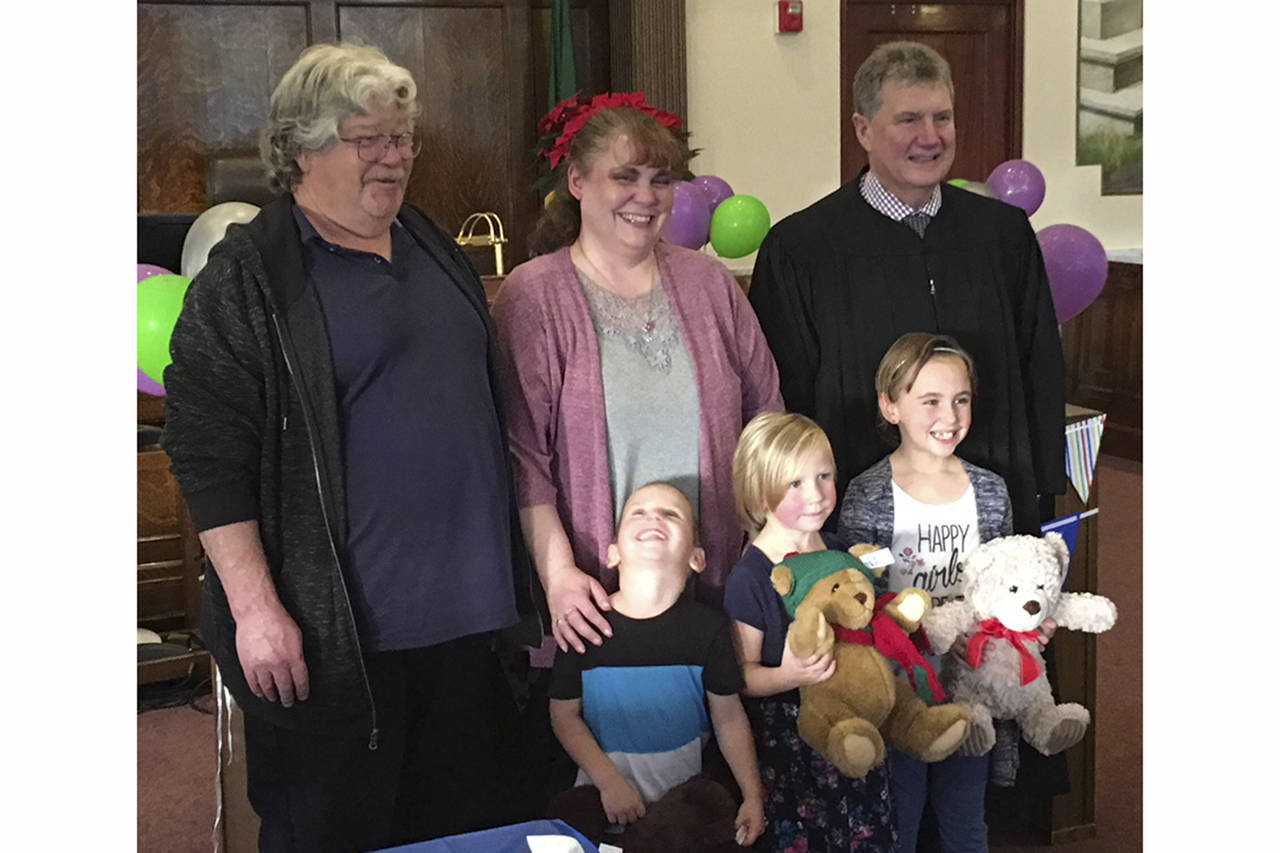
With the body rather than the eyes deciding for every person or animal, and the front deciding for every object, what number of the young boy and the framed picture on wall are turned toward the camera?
2

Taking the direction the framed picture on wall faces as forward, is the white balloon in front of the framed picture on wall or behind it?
in front

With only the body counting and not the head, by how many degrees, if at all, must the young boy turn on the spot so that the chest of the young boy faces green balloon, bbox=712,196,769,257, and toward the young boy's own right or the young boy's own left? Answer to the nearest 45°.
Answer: approximately 180°

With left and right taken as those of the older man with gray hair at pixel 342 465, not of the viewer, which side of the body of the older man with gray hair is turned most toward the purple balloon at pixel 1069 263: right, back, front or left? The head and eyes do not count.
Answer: left

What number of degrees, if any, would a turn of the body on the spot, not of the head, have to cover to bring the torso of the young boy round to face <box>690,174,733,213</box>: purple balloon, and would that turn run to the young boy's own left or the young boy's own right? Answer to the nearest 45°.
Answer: approximately 180°

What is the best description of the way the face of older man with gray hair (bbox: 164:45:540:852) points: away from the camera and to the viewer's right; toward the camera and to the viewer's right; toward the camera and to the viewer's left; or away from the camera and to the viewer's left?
toward the camera and to the viewer's right

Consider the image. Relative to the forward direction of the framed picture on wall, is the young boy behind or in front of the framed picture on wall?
in front

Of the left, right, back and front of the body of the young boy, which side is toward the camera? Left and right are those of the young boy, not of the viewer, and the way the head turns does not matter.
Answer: front

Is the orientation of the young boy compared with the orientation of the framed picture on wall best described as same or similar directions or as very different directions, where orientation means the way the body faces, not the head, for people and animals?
same or similar directions

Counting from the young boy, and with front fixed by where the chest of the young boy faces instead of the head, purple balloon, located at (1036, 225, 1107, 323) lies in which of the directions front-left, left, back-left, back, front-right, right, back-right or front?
back-left

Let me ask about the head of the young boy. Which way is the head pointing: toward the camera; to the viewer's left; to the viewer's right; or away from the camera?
toward the camera

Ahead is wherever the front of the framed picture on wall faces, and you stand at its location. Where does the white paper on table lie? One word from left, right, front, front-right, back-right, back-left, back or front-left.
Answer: front

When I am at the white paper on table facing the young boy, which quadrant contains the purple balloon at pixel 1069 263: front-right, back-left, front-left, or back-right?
front-right
